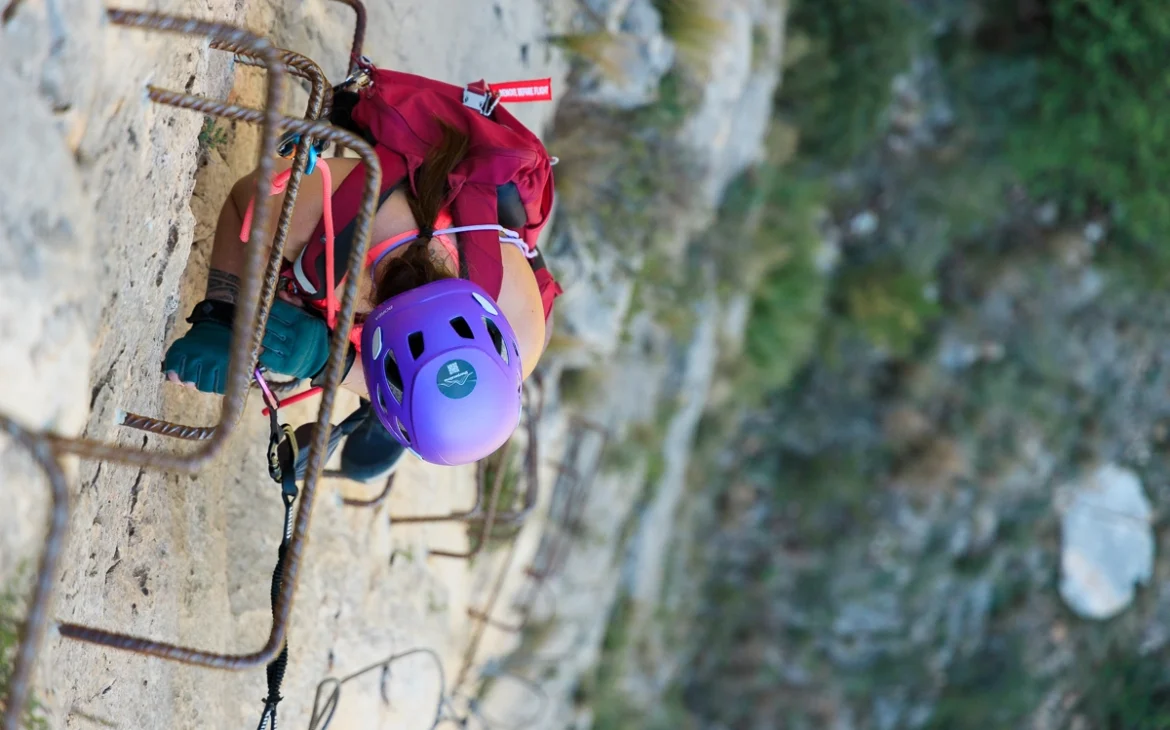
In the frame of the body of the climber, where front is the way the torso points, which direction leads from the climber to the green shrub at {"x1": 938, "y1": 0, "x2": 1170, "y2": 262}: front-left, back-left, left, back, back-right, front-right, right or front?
back

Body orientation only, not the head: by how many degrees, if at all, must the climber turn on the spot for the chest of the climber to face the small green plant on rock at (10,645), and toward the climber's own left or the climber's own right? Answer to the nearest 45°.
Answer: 0° — they already face it

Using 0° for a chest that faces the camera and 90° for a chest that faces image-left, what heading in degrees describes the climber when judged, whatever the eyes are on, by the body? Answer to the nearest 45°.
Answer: approximately 45°

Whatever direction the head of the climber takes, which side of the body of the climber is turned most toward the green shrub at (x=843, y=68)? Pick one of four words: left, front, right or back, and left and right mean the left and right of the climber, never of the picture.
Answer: back

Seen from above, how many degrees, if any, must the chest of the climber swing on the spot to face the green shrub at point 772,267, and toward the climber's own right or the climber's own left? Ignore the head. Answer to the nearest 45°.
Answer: approximately 180°

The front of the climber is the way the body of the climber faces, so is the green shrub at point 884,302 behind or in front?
behind

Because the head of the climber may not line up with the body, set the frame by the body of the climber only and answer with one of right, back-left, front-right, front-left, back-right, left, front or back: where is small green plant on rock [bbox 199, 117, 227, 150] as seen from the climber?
right
